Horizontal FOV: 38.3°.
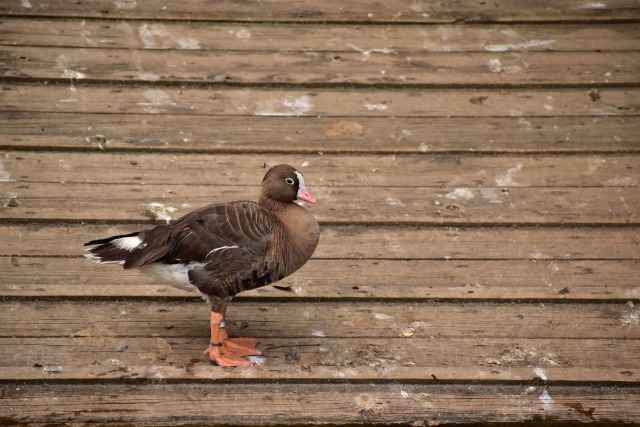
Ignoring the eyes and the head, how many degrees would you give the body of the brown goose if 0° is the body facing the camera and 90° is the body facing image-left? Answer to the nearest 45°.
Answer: approximately 270°

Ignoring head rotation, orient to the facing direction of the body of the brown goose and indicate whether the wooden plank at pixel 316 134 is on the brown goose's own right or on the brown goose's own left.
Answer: on the brown goose's own left

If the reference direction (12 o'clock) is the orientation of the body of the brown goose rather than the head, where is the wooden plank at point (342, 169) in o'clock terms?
The wooden plank is roughly at 10 o'clock from the brown goose.

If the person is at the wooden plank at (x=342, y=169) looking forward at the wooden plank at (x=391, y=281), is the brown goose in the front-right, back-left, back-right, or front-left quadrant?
front-right
